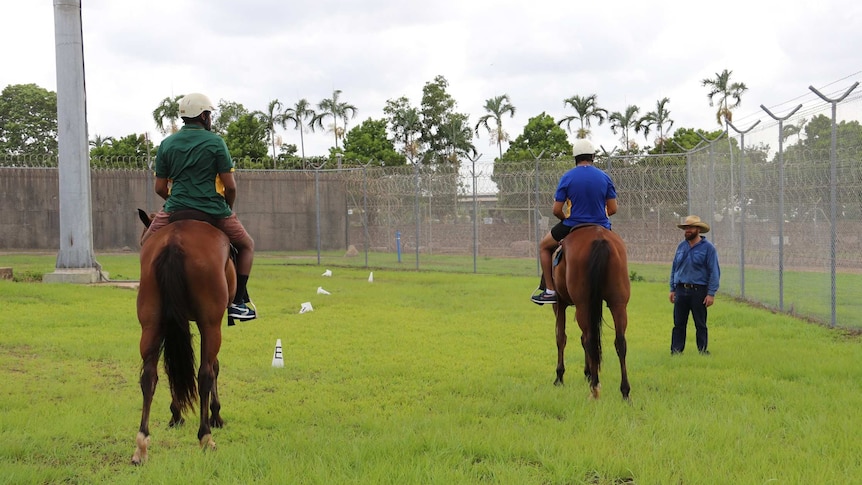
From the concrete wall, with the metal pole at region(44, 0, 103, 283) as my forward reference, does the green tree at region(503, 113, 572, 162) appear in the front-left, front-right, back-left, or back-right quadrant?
back-left

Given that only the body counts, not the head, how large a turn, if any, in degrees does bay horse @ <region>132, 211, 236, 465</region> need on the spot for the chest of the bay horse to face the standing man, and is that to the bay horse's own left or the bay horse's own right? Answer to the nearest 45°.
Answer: approximately 90° to the bay horse's own right

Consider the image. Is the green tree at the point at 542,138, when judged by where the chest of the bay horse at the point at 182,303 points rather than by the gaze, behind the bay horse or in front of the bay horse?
in front

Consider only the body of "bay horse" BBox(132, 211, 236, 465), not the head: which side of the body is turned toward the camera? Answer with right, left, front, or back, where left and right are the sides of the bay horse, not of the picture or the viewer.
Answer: back

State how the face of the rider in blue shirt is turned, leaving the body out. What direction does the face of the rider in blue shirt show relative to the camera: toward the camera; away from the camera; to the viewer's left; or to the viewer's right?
away from the camera

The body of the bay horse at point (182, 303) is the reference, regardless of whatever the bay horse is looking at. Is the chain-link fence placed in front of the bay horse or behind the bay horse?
in front

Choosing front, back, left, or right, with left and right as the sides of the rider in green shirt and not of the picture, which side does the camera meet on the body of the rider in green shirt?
back

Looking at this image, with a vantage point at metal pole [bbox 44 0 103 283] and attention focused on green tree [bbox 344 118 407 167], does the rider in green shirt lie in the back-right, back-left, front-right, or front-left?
back-right

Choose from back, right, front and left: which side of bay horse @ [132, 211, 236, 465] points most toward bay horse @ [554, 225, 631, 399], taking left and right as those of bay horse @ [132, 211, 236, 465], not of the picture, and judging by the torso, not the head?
right

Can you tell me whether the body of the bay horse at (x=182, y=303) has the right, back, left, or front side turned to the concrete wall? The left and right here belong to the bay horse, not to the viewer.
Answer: front

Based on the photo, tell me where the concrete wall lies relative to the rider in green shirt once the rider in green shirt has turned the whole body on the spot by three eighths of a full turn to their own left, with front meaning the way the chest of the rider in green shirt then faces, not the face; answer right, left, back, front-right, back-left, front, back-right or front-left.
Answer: back-right

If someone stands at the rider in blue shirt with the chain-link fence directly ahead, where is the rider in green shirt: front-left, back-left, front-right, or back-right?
back-left

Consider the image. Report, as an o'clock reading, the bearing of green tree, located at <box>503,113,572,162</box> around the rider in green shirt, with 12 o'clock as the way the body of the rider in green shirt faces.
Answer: The green tree is roughly at 1 o'clock from the rider in green shirt.

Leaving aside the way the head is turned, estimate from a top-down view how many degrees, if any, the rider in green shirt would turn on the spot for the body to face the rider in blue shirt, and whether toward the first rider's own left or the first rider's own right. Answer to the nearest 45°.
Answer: approximately 90° to the first rider's own right
